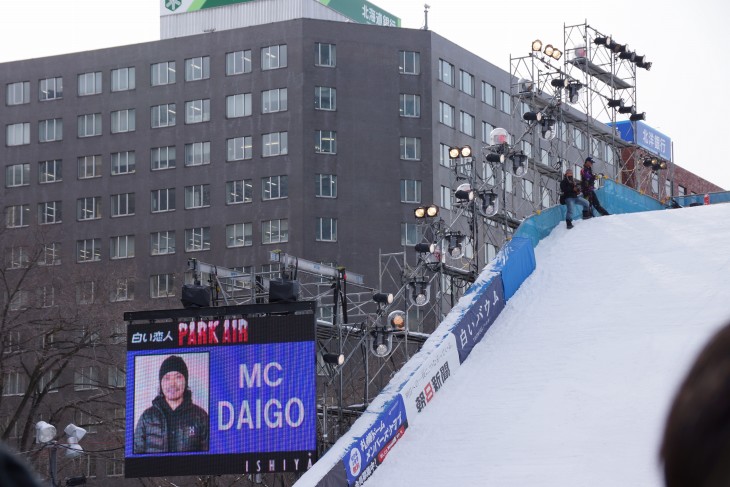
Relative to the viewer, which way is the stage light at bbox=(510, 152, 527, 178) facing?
toward the camera

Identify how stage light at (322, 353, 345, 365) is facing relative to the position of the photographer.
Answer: facing the viewer and to the right of the viewer

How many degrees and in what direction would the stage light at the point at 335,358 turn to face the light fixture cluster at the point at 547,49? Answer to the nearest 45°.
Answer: approximately 90° to its left

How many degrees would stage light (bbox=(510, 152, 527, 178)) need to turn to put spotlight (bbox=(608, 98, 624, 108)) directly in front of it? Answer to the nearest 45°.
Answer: approximately 90° to its left

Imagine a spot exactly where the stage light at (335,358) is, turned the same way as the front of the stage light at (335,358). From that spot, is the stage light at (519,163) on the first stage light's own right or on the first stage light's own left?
on the first stage light's own left

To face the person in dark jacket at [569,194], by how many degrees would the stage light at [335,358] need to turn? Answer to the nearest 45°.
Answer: approximately 90° to its left

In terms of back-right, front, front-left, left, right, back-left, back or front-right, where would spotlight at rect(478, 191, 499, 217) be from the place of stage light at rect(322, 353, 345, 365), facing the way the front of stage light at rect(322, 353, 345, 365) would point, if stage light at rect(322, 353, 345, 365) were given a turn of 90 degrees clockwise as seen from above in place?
back
